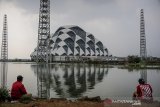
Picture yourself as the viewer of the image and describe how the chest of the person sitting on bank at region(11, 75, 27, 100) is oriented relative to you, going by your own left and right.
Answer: facing away from the viewer and to the right of the viewer

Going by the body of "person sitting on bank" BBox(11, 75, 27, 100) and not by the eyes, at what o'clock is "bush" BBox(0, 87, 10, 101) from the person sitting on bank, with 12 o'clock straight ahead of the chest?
The bush is roughly at 8 o'clock from the person sitting on bank.
